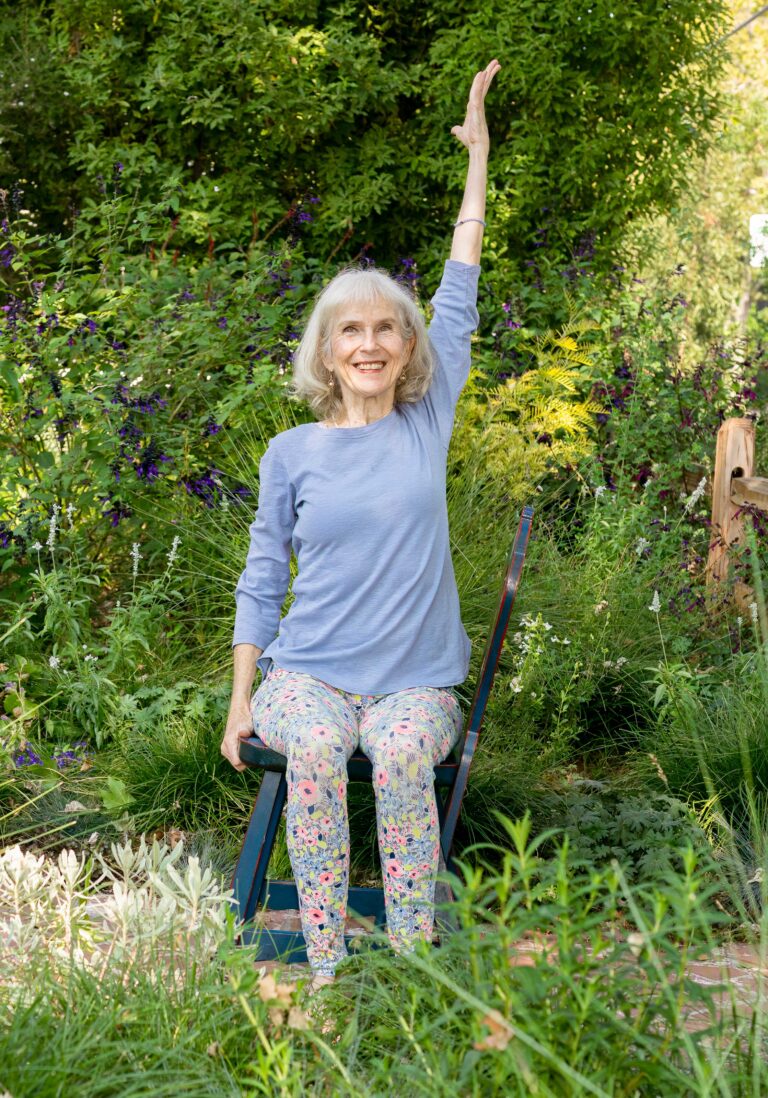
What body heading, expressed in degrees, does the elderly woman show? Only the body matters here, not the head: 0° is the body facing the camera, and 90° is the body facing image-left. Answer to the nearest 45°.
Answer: approximately 0°

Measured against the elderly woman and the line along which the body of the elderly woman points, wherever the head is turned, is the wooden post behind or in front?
behind

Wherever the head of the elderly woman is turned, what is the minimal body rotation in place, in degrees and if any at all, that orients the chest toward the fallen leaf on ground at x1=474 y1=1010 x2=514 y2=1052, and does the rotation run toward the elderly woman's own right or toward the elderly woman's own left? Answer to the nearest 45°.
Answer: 0° — they already face it
